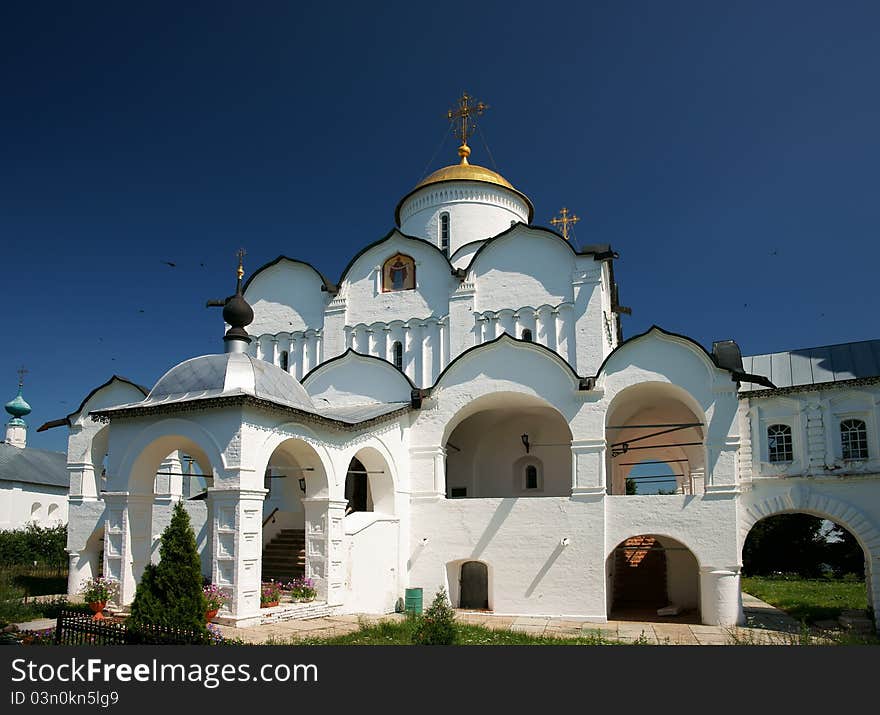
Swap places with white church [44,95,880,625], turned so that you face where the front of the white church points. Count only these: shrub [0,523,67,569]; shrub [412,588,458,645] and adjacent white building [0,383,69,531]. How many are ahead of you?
1

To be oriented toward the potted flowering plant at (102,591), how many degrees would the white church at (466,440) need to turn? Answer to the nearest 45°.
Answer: approximately 45° to its right

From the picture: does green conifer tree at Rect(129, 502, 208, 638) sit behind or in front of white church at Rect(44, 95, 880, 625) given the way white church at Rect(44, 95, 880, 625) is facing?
in front

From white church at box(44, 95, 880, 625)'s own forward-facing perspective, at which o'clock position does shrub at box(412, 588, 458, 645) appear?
The shrub is roughly at 12 o'clock from the white church.

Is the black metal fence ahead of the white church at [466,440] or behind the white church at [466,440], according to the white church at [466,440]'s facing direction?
ahead

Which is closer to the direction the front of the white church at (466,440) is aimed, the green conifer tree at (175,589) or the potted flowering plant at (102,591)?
the green conifer tree

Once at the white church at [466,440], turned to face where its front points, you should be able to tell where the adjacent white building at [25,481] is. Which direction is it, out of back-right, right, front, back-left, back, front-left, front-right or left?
back-right

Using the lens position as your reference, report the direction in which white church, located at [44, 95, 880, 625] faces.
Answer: facing the viewer
